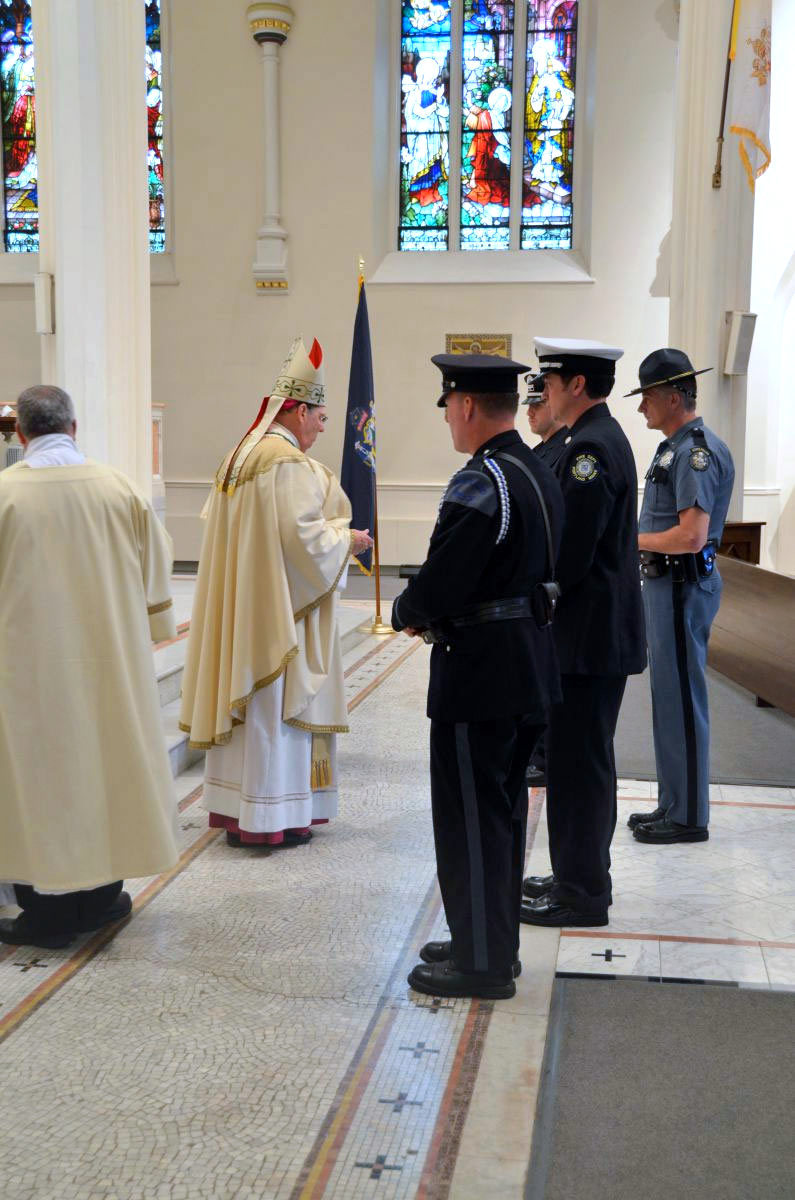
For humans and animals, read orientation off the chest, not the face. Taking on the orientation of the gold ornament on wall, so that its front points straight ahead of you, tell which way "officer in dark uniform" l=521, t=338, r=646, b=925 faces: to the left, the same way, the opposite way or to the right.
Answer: to the right

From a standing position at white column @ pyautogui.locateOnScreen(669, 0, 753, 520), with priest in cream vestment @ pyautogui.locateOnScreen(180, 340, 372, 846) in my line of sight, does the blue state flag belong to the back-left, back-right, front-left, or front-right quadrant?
front-right

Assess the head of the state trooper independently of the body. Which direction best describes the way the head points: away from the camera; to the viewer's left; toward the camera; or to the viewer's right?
to the viewer's left

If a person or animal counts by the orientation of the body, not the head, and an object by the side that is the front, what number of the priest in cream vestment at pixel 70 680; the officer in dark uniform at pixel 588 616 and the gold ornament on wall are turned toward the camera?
1

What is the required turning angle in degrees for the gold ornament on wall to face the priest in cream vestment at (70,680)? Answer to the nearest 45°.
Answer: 0° — it already faces them

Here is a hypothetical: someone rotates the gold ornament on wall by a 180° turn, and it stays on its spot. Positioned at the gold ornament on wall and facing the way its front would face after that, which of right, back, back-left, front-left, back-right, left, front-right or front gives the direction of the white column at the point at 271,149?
left

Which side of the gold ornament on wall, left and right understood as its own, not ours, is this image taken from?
front

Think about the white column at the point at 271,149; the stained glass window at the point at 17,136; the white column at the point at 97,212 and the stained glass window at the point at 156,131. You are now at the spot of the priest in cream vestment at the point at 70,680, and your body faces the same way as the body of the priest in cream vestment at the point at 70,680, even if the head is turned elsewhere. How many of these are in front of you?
4

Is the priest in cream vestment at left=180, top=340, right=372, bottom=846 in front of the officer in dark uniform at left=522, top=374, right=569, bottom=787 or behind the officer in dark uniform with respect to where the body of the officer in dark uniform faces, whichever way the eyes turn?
in front

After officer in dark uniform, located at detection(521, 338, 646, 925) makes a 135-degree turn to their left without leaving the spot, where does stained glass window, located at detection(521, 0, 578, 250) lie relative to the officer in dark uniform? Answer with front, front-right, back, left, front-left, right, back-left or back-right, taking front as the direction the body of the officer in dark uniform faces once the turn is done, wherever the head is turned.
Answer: back-left

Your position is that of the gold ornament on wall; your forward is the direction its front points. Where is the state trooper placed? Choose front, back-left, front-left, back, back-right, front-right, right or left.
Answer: front

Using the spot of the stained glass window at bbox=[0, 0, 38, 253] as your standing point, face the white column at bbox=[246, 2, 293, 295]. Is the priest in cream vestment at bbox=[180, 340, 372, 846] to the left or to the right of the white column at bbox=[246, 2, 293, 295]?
right
